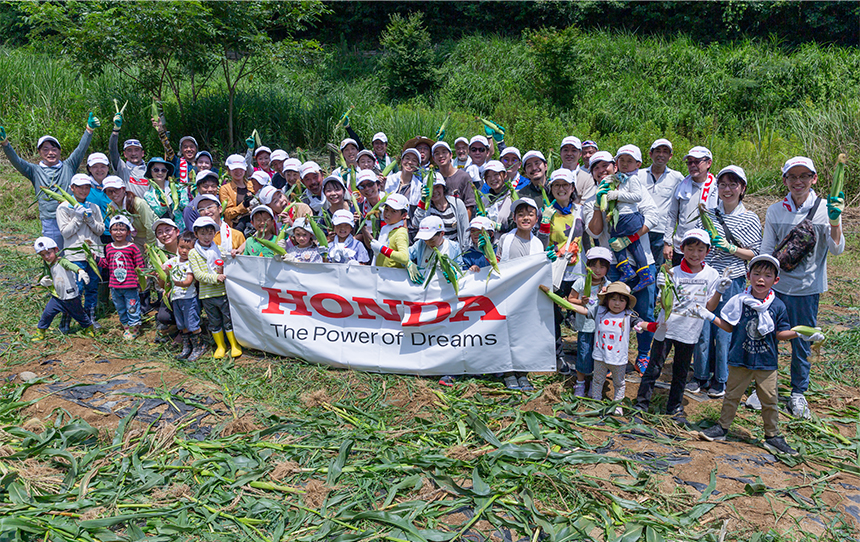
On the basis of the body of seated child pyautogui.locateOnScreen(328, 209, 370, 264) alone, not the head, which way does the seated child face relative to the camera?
toward the camera

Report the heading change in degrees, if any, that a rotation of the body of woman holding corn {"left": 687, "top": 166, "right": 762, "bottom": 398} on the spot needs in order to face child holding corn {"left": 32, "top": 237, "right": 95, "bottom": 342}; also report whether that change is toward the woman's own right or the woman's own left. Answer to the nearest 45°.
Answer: approximately 45° to the woman's own right

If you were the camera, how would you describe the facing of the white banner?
facing the viewer

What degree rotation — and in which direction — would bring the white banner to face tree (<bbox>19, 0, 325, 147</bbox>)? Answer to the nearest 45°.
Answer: approximately 135° to its right

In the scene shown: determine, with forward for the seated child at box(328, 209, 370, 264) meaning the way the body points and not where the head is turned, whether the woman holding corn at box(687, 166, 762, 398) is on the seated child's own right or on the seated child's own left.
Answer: on the seated child's own left

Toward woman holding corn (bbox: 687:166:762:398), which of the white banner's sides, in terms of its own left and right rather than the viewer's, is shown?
left

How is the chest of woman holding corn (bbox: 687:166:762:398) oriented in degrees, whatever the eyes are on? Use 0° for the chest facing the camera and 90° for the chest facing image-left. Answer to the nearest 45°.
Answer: approximately 45°

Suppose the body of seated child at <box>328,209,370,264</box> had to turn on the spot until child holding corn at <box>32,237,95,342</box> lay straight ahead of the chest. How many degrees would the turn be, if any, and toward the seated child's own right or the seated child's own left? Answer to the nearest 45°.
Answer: approximately 90° to the seated child's own right

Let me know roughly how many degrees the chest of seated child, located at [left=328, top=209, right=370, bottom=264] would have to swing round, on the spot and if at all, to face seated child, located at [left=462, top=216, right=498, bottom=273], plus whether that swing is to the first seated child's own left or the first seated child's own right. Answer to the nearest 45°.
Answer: approximately 45° to the first seated child's own left
